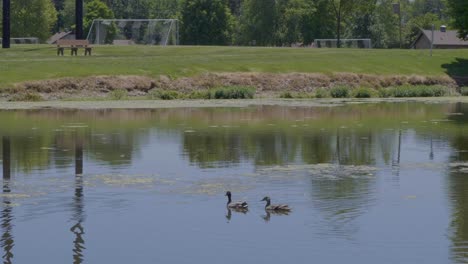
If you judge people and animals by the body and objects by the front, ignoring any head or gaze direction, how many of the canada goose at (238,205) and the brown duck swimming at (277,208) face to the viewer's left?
2

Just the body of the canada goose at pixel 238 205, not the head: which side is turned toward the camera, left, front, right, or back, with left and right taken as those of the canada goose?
left

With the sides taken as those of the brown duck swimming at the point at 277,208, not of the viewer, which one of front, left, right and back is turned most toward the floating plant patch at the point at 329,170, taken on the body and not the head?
right

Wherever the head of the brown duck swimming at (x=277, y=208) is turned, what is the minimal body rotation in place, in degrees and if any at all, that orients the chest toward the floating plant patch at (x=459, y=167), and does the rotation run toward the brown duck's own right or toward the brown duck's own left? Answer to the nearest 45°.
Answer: approximately 135° to the brown duck's own right

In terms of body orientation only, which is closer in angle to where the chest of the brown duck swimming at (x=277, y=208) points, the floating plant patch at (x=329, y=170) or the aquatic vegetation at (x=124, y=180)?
the aquatic vegetation

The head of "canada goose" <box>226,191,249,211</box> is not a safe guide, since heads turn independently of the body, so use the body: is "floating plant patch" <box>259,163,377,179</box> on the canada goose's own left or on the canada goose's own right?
on the canada goose's own right

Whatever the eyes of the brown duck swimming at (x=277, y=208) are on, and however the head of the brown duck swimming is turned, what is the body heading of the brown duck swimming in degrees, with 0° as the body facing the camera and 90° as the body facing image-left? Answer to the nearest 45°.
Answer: approximately 90°

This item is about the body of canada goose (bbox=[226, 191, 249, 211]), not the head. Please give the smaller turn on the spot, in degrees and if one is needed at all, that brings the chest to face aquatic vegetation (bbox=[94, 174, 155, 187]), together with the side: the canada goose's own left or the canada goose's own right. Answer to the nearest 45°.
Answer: approximately 45° to the canada goose's own right

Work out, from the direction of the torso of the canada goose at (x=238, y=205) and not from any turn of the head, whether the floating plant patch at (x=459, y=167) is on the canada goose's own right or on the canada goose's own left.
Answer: on the canada goose's own right
